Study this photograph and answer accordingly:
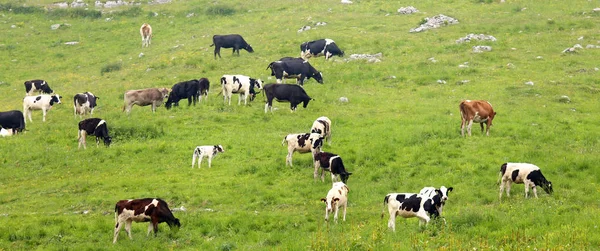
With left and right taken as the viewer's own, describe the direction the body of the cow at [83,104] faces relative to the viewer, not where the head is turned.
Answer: facing away from the viewer and to the right of the viewer

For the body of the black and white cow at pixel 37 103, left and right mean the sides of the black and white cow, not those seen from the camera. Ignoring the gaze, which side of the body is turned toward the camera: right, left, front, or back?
right

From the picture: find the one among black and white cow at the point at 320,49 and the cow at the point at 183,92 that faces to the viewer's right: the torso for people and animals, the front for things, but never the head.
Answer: the black and white cow

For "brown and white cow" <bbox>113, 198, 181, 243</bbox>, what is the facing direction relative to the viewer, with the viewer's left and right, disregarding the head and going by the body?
facing to the right of the viewer

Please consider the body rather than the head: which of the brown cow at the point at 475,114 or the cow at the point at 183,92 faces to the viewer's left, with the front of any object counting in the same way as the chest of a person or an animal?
the cow

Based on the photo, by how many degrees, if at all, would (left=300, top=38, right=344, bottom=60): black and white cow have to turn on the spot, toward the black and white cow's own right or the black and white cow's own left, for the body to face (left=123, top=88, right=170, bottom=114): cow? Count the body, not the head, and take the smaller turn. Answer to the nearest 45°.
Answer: approximately 135° to the black and white cow's own right

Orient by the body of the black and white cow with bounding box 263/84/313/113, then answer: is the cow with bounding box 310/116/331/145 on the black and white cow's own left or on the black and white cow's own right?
on the black and white cow's own right

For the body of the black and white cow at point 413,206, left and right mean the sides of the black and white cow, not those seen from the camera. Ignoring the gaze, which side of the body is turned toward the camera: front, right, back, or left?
right

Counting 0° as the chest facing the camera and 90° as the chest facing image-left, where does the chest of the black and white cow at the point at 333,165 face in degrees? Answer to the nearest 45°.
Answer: approximately 315°
